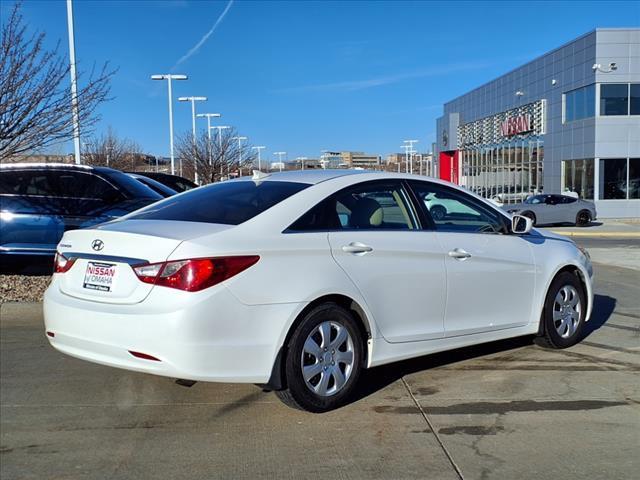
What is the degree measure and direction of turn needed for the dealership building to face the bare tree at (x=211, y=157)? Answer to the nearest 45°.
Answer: approximately 45° to its right

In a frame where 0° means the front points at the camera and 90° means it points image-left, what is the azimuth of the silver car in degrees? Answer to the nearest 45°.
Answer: approximately 45°

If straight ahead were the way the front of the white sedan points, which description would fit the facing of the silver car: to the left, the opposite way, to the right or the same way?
the opposite way

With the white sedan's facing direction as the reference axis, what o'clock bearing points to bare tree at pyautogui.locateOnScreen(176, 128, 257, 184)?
The bare tree is roughly at 10 o'clock from the white sedan.

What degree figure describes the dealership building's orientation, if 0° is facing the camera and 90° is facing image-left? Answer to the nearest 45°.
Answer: approximately 45°

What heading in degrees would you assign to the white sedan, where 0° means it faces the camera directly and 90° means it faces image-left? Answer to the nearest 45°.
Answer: approximately 225°

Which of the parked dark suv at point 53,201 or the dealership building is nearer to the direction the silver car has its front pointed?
the parked dark suv

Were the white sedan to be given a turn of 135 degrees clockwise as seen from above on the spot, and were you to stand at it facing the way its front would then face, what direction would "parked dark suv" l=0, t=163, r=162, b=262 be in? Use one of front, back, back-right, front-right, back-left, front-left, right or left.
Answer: back-right
